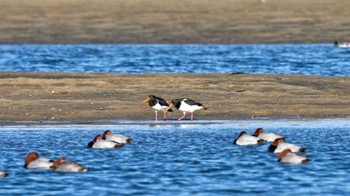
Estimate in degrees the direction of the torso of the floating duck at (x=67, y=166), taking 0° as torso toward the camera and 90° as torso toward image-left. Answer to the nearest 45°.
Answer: approximately 90°

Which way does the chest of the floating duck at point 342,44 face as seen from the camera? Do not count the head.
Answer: to the viewer's left

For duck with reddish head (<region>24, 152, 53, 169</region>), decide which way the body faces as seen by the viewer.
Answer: to the viewer's left

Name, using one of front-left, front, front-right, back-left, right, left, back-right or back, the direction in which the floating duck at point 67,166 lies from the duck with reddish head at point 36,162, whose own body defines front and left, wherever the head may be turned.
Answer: back-left

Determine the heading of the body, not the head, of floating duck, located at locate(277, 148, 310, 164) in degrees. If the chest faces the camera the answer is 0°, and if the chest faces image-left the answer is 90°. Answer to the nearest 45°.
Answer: approximately 90°

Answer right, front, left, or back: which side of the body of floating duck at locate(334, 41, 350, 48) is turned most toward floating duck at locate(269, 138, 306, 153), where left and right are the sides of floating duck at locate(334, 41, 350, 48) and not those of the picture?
left

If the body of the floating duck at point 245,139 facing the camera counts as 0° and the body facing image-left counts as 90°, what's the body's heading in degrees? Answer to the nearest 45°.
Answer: approximately 90°

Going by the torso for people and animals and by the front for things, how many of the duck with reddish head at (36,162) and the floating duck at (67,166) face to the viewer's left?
2

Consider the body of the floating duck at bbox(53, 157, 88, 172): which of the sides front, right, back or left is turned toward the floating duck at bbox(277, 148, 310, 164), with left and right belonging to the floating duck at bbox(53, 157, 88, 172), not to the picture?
back

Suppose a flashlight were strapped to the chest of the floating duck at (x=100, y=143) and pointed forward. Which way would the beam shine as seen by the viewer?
to the viewer's left
